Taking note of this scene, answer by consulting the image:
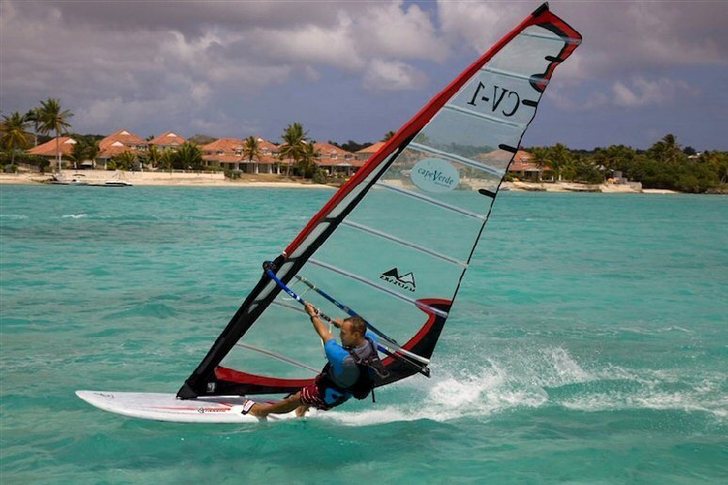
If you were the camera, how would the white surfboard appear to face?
facing to the left of the viewer
